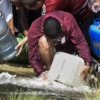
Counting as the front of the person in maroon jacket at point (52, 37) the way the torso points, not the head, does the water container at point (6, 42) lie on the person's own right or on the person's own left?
on the person's own right

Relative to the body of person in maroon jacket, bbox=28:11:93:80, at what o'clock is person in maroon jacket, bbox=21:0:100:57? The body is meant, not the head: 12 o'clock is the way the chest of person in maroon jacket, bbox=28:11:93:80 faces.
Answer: person in maroon jacket, bbox=21:0:100:57 is roughly at 7 o'clock from person in maroon jacket, bbox=28:11:93:80.

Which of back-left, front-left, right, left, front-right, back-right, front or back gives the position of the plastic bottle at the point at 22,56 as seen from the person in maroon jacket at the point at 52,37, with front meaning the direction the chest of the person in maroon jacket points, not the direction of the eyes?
back-right

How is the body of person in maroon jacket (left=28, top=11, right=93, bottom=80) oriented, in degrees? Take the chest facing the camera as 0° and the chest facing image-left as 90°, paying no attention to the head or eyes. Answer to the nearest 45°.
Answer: approximately 0°

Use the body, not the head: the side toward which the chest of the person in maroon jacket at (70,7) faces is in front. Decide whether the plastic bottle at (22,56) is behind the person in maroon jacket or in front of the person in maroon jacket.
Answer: in front
